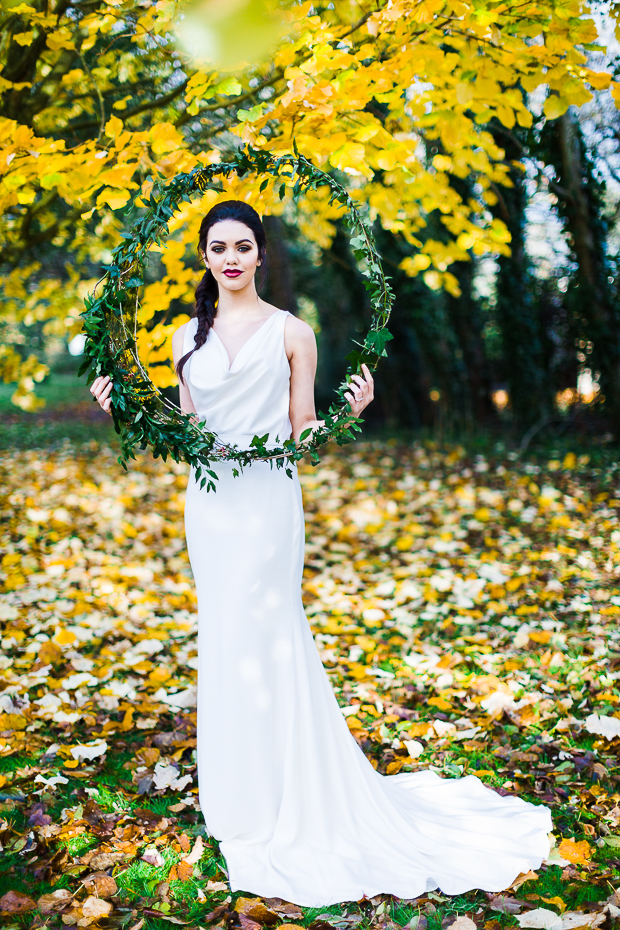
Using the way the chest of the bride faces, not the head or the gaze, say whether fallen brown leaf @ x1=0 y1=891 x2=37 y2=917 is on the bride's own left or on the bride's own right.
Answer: on the bride's own right

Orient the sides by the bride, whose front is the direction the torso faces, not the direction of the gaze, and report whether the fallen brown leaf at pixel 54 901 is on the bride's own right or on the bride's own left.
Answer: on the bride's own right

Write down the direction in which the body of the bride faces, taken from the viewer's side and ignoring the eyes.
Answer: toward the camera

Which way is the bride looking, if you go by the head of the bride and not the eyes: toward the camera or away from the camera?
toward the camera
